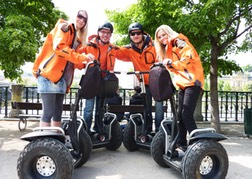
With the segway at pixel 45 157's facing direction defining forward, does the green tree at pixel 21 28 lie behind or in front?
behind

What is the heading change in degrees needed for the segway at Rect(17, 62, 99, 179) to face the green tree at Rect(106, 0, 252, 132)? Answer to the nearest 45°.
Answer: approximately 90° to its left

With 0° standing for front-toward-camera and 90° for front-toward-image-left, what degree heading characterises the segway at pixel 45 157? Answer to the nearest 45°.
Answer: approximately 315°

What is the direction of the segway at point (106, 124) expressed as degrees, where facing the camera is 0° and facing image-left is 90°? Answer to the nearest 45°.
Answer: approximately 315°

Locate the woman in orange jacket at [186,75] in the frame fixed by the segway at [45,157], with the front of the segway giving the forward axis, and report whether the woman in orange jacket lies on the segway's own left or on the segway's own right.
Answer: on the segway's own left

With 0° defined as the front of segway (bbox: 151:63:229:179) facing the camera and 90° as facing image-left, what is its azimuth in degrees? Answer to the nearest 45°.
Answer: approximately 45°

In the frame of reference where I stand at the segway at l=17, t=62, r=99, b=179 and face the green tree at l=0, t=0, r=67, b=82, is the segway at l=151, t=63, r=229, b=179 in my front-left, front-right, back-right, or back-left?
back-right

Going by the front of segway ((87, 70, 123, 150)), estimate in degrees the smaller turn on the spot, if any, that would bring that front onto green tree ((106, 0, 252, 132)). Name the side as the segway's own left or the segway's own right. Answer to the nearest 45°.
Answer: approximately 90° to the segway's own left

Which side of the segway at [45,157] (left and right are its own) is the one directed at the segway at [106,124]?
left

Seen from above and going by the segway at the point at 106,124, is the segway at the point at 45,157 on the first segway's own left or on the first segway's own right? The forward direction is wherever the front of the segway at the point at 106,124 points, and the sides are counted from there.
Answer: on the first segway's own right
